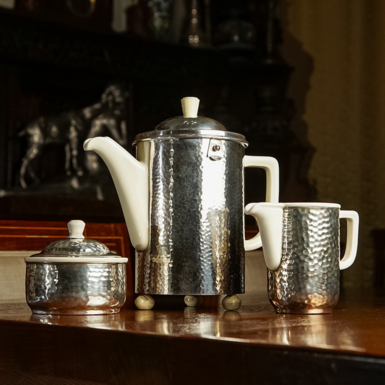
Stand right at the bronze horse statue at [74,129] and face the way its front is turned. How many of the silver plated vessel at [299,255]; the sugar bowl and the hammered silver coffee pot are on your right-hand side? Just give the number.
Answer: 3

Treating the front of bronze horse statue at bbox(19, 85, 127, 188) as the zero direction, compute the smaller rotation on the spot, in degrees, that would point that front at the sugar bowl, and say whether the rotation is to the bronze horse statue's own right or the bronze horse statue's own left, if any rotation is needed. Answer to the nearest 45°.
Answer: approximately 90° to the bronze horse statue's own right

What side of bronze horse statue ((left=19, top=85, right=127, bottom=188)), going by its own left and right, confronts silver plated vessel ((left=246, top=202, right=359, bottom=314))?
right

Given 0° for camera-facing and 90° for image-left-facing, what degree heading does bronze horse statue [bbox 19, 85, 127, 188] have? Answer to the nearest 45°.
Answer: approximately 270°

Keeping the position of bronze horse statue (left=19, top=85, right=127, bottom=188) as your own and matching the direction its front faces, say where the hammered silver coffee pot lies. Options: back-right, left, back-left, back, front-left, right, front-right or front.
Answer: right

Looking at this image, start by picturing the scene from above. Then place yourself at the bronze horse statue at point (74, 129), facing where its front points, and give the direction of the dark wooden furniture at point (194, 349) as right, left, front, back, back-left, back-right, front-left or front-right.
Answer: right
